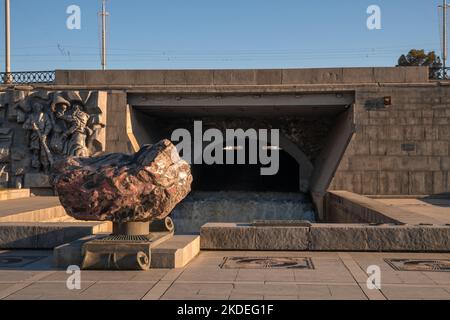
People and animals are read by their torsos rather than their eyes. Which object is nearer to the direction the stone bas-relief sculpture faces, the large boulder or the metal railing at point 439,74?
the large boulder

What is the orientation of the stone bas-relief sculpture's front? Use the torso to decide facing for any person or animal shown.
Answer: toward the camera

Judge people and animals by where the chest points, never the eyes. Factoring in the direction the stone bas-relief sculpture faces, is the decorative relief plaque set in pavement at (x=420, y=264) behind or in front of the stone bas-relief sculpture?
in front

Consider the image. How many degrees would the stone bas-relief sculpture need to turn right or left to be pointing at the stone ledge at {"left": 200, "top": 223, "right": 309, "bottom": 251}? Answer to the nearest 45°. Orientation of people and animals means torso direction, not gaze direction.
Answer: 0° — it already faces it

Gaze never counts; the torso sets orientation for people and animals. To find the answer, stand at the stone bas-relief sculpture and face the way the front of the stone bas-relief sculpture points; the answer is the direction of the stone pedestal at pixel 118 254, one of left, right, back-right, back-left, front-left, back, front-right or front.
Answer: front

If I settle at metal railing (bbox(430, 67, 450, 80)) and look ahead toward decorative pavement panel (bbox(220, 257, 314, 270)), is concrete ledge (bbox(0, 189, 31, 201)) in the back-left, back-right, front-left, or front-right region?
front-right

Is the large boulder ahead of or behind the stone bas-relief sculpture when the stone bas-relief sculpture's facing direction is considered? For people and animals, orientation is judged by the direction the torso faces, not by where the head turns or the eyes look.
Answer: ahead

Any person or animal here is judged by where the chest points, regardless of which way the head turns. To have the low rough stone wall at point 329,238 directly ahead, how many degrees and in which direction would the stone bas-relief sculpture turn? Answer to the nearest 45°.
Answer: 0° — it already faces it

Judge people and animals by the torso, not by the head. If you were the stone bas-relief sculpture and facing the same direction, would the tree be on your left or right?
on your left

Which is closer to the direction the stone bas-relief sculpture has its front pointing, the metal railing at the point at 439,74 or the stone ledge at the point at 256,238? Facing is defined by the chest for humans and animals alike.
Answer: the stone ledge

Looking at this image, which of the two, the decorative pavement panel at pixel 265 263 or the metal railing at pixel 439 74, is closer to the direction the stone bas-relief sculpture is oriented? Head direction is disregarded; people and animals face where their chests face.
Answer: the decorative pavement panel

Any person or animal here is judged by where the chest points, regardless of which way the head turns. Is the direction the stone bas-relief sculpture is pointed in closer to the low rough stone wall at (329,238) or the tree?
the low rough stone wall

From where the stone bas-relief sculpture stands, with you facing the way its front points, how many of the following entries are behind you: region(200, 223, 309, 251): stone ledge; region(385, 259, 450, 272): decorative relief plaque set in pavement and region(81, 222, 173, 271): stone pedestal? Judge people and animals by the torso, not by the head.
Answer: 0

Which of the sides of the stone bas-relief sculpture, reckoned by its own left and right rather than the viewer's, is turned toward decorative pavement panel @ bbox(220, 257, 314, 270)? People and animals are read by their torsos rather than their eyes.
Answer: front

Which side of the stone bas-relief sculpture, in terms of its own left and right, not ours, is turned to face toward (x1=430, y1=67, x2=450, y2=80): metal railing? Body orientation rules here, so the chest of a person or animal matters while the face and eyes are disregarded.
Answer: left
